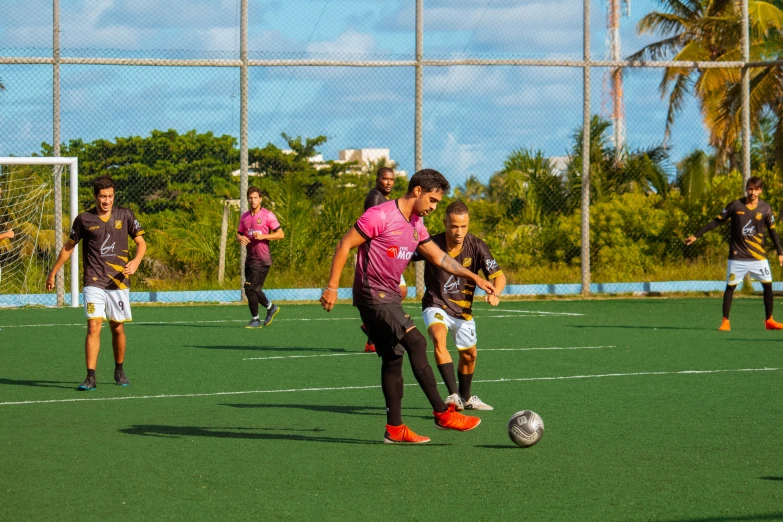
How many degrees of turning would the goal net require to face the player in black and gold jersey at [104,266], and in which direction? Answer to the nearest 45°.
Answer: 0° — it already faces them

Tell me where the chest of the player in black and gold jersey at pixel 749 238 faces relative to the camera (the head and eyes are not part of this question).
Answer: toward the camera

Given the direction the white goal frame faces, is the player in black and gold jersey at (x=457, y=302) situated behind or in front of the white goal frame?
in front

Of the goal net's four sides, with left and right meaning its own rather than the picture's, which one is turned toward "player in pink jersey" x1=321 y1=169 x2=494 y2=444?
front

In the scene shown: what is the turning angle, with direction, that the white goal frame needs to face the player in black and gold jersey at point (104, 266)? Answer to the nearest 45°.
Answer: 0° — it already faces them

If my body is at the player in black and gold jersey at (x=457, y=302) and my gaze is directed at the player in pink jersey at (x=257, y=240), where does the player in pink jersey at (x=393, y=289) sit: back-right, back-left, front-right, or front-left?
back-left

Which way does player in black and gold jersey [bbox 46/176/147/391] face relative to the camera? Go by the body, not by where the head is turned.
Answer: toward the camera

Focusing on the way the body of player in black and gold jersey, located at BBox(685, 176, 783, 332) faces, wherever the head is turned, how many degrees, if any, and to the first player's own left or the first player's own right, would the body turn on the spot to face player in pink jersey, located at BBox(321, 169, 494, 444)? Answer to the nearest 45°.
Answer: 0° — they already face them

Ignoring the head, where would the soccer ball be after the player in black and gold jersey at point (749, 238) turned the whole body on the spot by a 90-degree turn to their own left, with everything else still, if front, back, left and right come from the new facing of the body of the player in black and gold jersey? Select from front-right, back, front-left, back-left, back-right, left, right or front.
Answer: right

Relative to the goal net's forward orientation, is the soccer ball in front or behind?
in front

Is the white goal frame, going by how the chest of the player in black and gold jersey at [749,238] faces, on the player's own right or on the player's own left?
on the player's own right
